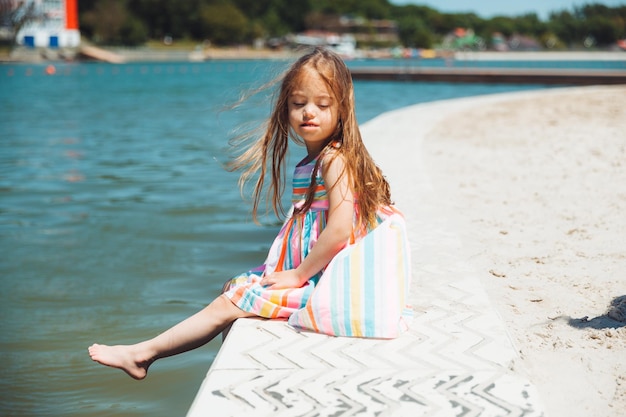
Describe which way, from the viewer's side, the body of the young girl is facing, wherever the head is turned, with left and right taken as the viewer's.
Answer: facing to the left of the viewer
